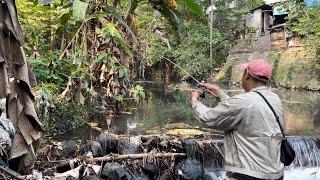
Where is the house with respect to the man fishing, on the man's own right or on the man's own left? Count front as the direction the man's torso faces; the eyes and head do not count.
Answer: on the man's own right

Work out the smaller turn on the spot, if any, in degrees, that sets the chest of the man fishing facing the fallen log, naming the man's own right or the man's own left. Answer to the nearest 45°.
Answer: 0° — they already face it

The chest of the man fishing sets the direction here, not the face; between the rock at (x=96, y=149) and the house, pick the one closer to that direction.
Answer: the rock

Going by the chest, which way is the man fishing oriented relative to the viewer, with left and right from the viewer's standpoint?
facing away from the viewer and to the left of the viewer

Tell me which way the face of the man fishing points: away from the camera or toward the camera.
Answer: away from the camera

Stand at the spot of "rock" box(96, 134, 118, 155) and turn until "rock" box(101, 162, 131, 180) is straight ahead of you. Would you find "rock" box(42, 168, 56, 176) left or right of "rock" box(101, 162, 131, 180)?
right

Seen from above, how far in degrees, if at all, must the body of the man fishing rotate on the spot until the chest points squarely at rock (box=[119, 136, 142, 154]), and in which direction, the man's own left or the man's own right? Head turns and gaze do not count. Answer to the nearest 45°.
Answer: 0° — they already face it
